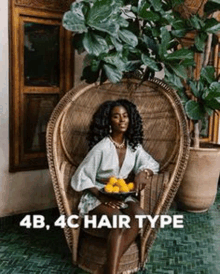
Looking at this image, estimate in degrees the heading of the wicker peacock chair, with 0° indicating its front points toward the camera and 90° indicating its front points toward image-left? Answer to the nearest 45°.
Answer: approximately 0°

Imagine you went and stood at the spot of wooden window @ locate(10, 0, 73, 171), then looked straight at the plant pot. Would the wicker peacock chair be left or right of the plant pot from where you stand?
right

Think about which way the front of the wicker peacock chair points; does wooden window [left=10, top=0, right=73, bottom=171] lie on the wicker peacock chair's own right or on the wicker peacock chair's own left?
on the wicker peacock chair's own right

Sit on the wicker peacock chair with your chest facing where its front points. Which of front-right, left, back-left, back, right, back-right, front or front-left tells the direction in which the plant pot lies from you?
back-left
